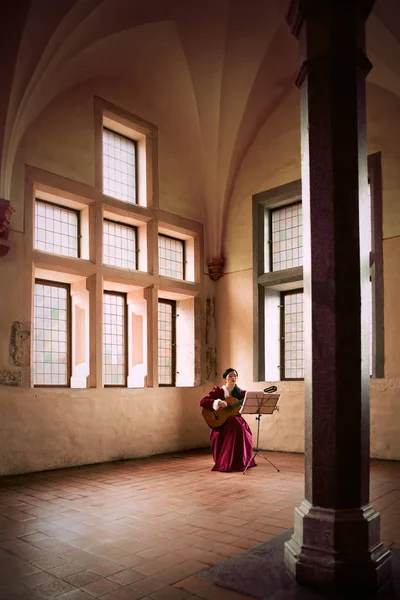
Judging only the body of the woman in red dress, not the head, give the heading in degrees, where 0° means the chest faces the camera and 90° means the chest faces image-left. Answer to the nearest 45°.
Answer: approximately 315°

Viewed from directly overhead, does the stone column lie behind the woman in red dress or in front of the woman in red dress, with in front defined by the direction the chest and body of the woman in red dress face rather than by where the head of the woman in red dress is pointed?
in front

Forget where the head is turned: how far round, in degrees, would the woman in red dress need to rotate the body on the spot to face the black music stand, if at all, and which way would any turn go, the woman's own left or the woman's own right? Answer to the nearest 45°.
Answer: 0° — they already face it

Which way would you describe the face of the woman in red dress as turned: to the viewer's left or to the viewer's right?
to the viewer's right
